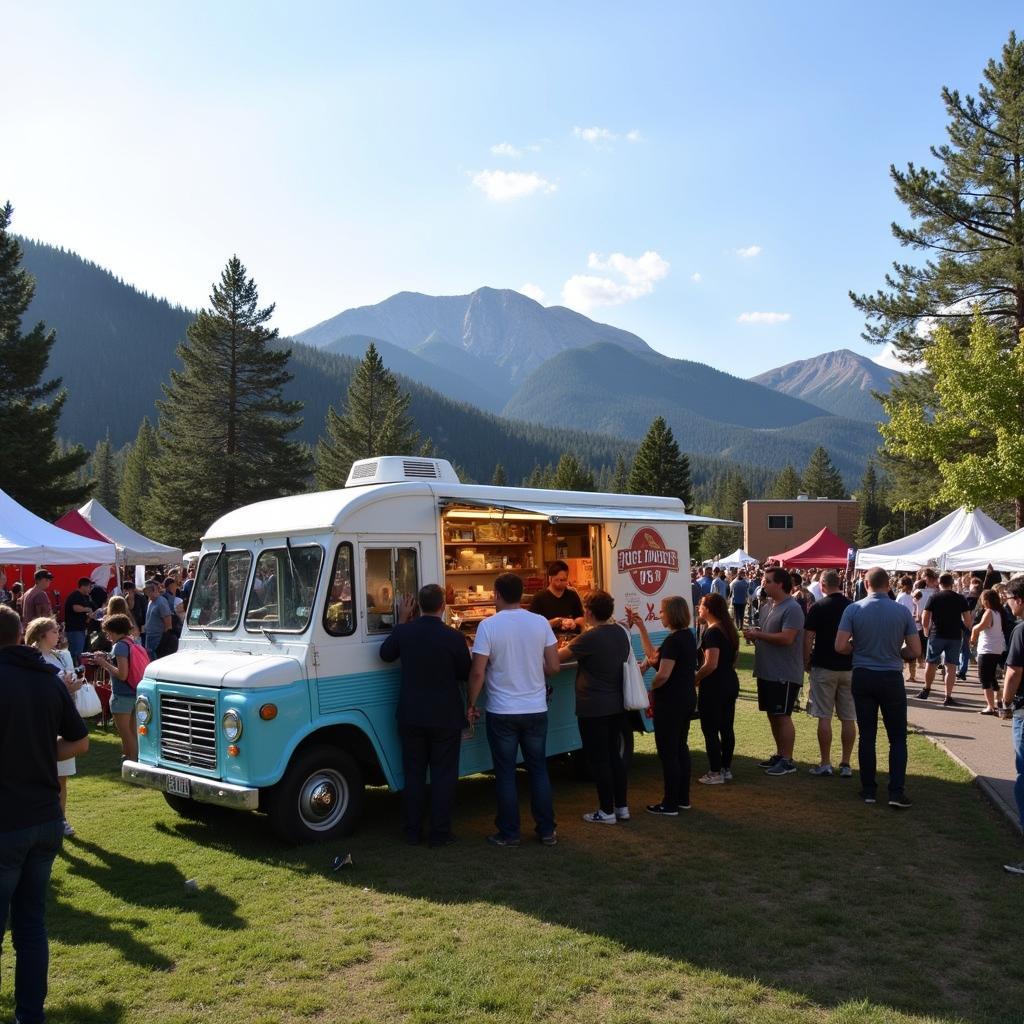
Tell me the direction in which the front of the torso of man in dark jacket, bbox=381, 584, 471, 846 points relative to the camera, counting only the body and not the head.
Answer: away from the camera

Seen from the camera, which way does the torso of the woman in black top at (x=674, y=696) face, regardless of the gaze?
to the viewer's left

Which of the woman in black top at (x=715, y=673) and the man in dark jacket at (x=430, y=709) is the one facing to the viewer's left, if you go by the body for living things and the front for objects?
the woman in black top

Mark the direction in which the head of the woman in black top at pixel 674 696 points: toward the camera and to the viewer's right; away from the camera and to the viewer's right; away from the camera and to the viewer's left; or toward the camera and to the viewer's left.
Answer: away from the camera and to the viewer's left

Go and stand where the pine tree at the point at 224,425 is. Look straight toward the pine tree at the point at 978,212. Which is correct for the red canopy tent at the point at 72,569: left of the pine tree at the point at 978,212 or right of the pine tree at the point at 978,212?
right

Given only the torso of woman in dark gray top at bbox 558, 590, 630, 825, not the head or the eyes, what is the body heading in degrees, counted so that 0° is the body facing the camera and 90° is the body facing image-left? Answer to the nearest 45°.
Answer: approximately 135°

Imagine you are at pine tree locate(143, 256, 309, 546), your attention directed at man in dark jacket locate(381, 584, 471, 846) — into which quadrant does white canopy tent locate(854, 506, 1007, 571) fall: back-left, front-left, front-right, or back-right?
front-left

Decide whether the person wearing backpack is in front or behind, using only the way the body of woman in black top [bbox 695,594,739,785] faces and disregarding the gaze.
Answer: in front

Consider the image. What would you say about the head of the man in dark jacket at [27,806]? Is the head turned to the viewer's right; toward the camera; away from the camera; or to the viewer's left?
away from the camera

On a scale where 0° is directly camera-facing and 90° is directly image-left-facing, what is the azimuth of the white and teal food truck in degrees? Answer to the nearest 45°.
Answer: approximately 45°

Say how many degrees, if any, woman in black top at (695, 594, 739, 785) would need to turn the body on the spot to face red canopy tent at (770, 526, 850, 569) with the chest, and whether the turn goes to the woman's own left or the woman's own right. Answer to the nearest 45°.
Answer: approximately 90° to the woman's own right

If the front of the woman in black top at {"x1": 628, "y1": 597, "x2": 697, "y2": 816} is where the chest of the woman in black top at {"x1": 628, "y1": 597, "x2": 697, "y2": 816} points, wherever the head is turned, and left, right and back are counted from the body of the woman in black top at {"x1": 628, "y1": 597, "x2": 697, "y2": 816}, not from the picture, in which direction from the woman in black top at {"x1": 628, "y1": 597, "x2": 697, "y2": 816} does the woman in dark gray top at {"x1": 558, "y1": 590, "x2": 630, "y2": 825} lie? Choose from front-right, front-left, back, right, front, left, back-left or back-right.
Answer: front-left
